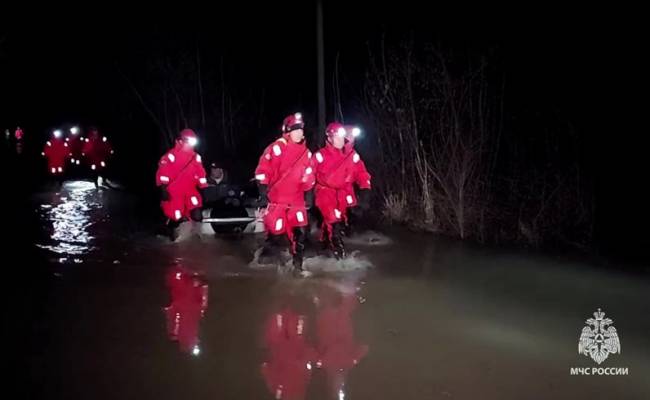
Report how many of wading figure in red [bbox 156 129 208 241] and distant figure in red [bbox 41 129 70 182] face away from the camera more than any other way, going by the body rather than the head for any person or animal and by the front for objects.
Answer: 0

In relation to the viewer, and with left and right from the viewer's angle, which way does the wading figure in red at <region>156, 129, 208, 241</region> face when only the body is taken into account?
facing the viewer and to the right of the viewer

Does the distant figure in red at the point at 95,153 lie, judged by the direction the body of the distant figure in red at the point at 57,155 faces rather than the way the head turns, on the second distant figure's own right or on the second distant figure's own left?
on the second distant figure's own left

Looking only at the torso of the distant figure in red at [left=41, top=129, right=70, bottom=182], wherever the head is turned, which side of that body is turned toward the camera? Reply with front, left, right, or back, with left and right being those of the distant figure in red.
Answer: front

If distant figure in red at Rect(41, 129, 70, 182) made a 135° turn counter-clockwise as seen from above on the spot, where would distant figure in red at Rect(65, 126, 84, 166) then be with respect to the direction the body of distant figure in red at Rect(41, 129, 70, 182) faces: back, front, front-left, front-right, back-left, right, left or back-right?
front

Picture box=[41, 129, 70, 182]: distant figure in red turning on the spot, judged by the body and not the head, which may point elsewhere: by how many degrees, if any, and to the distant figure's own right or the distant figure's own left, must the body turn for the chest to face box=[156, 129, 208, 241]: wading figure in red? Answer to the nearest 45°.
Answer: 0° — they already face them
